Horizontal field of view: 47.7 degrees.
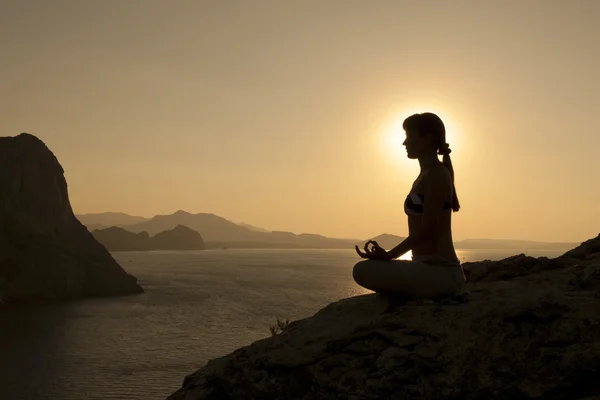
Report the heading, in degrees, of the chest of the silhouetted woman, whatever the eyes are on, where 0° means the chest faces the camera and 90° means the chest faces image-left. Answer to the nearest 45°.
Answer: approximately 90°

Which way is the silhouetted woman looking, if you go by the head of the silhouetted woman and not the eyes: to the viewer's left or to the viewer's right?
to the viewer's left
